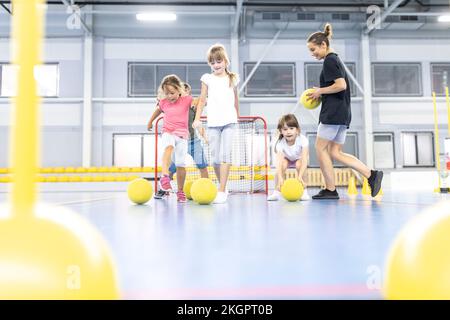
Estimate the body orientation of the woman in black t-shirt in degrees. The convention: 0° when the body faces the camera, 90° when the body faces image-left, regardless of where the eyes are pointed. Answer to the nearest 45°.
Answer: approximately 90°

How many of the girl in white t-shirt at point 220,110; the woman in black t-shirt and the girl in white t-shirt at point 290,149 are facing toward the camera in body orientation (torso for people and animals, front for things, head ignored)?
2

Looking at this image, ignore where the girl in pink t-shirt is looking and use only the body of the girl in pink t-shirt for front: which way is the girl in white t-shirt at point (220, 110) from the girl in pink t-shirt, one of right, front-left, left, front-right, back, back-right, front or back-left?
left

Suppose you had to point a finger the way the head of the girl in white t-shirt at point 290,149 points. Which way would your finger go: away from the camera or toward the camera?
toward the camera

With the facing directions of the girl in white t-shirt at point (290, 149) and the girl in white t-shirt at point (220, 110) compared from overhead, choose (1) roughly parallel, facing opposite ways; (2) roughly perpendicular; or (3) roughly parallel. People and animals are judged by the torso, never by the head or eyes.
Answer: roughly parallel

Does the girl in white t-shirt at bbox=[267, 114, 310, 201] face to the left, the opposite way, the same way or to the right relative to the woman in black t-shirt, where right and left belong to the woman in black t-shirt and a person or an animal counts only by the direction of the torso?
to the left

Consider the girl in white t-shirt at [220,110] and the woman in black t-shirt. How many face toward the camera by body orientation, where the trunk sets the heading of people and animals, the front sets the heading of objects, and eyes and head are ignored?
1

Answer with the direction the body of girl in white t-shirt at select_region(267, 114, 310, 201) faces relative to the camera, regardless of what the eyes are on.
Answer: toward the camera

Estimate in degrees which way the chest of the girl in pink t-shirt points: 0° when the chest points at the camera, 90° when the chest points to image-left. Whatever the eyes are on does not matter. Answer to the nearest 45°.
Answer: approximately 45°

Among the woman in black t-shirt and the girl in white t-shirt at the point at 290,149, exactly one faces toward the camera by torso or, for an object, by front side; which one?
the girl in white t-shirt

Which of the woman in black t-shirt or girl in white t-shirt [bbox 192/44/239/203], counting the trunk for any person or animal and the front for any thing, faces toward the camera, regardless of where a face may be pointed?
the girl in white t-shirt

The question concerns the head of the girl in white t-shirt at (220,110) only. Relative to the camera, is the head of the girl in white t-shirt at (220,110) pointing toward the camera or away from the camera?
toward the camera

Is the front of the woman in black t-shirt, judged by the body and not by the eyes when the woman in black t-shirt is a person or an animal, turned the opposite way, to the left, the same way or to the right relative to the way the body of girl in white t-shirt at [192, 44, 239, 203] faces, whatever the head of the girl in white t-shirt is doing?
to the right

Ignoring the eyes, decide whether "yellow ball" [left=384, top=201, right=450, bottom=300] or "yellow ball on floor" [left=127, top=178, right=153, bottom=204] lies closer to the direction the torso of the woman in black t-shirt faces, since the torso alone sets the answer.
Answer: the yellow ball on floor

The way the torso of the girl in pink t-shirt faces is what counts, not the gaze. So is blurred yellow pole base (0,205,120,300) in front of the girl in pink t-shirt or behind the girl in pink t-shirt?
in front

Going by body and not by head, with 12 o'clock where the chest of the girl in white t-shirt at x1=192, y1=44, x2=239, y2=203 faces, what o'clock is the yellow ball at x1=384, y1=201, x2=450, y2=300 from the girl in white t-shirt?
The yellow ball is roughly at 12 o'clock from the girl in white t-shirt.

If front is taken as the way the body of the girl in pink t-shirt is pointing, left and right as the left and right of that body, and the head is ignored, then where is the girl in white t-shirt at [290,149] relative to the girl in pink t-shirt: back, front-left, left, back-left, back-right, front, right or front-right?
back-left
